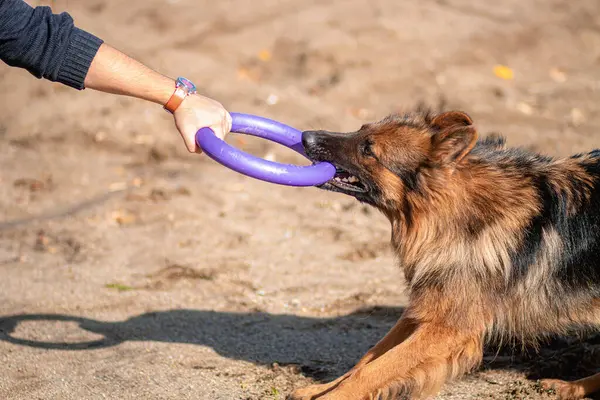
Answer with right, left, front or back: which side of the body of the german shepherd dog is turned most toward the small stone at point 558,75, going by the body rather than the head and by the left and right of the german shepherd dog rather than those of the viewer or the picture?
right

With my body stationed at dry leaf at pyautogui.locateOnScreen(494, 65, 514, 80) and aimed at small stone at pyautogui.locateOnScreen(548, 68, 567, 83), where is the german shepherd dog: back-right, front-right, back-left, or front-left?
back-right

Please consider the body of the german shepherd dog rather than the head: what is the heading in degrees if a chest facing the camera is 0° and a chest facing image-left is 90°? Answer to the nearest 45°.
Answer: approximately 90°

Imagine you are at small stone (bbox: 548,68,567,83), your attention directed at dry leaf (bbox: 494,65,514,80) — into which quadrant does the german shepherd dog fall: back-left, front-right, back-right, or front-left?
front-left

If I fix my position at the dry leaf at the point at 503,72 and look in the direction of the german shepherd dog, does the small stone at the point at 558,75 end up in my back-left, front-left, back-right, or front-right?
back-left

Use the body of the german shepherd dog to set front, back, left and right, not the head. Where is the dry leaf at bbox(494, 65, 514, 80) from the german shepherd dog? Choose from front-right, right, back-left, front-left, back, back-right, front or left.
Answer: right
